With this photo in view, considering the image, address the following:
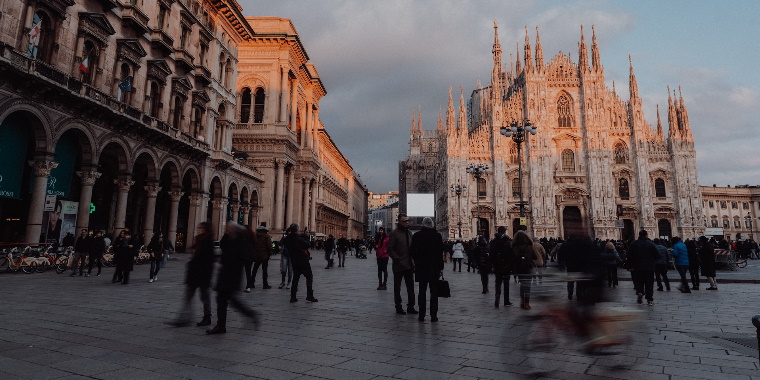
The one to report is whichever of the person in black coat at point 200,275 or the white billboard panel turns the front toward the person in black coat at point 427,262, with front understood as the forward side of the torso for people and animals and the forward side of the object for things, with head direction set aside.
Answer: the white billboard panel

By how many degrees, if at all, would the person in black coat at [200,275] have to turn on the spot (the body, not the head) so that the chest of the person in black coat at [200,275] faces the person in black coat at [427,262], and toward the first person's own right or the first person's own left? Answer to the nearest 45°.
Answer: approximately 180°

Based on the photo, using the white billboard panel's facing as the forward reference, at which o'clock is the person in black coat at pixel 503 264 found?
The person in black coat is roughly at 12 o'clock from the white billboard panel.

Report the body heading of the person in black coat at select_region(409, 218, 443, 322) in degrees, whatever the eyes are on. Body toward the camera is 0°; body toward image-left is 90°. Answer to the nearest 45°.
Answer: approximately 180°
